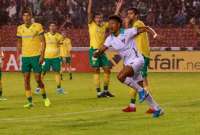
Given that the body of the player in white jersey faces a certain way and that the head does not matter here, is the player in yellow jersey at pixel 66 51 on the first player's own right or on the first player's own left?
on the first player's own right

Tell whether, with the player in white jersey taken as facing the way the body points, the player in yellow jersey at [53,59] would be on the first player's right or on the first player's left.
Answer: on the first player's right

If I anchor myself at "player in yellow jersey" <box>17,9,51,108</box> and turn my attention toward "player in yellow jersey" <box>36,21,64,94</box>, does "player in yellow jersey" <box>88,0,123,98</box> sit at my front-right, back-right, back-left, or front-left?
front-right

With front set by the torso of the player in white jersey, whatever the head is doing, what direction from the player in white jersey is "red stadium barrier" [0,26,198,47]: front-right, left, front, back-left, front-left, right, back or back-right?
back-right

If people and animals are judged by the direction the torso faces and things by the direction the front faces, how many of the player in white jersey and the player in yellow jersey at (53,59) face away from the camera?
0

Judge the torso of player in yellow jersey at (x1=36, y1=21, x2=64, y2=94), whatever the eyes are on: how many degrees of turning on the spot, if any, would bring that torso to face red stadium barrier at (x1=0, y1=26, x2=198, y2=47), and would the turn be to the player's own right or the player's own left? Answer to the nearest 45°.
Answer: approximately 135° to the player's own left

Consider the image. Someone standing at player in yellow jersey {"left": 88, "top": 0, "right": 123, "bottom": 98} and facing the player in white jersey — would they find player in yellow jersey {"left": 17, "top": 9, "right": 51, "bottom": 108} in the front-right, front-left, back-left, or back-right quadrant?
front-right

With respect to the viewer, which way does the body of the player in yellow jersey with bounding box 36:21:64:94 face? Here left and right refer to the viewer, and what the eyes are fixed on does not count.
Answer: facing the viewer

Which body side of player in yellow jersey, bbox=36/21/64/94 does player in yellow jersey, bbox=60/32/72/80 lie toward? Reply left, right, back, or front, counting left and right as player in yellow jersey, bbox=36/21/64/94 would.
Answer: back

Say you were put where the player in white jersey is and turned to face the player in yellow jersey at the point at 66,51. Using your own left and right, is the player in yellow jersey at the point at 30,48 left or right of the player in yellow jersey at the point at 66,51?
left

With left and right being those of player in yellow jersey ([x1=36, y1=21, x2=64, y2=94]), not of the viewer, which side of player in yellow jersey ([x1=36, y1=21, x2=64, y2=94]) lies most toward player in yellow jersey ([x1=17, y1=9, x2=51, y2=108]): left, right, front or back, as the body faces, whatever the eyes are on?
front

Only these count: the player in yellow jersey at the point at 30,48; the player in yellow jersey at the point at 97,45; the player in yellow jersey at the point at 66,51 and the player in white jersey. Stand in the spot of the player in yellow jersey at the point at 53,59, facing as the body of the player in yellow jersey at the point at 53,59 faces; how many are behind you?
1

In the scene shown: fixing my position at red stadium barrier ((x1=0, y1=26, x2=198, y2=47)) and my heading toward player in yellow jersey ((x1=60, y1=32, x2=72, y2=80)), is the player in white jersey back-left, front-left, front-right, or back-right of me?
front-left
